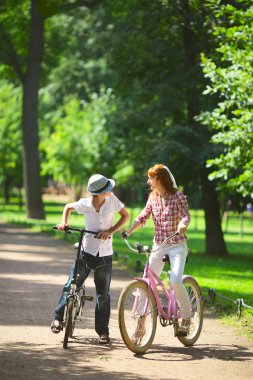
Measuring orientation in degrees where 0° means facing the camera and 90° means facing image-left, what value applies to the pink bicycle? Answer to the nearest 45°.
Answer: approximately 45°

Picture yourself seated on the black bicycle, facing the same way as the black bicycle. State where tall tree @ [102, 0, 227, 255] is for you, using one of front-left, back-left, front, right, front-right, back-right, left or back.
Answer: back

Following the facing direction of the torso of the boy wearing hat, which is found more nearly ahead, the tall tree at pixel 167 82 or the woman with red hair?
the woman with red hair

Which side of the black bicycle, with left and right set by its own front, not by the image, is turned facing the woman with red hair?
left

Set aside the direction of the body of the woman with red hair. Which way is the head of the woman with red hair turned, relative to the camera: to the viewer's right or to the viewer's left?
to the viewer's left

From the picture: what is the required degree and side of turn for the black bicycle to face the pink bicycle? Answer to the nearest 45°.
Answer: approximately 90° to its left

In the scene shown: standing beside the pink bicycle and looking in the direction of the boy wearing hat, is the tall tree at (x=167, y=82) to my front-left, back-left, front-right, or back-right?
front-right

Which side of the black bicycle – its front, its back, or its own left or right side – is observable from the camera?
front

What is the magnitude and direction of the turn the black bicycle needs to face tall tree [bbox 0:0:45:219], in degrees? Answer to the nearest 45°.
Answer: approximately 180°

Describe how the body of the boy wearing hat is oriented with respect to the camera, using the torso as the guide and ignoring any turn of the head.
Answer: toward the camera

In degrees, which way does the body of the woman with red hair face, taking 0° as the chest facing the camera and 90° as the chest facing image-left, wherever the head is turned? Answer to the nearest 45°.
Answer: approximately 45°

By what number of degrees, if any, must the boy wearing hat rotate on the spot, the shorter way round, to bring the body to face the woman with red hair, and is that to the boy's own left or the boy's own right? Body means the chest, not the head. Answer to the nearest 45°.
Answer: approximately 90° to the boy's own left
